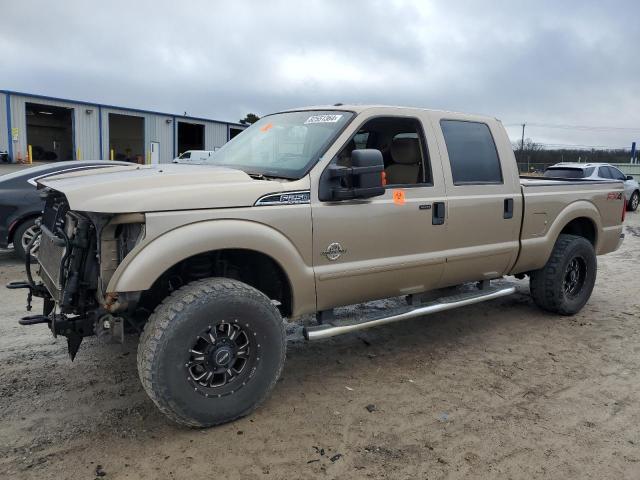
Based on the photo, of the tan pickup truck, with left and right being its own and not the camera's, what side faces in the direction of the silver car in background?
back

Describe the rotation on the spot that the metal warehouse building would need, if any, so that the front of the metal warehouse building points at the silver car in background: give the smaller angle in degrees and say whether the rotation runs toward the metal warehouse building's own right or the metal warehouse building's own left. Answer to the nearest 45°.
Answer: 0° — it already faces it

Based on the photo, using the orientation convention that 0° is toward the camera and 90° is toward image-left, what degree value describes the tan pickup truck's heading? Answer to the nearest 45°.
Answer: approximately 45°

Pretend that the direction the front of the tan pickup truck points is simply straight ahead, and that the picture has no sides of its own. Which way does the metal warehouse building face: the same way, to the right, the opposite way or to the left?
to the left

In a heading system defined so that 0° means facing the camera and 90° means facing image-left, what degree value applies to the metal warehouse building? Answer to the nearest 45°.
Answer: approximately 315°

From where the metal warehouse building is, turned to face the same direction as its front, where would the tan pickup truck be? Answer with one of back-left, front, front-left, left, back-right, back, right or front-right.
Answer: front-right
